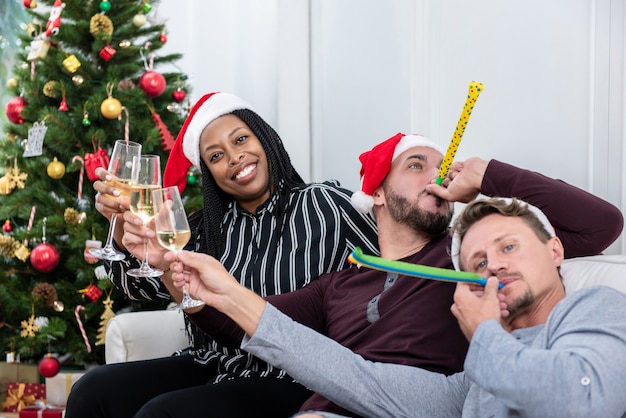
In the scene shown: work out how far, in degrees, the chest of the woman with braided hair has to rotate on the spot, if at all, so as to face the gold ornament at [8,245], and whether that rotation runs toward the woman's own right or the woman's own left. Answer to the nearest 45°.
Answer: approximately 90° to the woman's own right

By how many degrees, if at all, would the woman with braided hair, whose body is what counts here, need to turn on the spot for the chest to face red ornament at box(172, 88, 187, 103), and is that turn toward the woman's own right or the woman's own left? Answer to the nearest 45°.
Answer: approximately 135° to the woman's own right

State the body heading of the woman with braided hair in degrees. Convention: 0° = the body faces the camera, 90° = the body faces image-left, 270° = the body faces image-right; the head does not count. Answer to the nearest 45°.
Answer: approximately 45°

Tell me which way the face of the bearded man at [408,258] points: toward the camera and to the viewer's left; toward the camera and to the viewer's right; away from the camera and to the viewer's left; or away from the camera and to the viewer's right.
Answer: toward the camera and to the viewer's right

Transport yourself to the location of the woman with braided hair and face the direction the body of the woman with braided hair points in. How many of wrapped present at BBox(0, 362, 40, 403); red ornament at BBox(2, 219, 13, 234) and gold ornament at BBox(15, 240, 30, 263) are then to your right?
3

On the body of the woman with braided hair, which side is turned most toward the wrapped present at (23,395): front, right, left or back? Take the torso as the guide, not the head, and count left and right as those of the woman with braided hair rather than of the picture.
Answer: right

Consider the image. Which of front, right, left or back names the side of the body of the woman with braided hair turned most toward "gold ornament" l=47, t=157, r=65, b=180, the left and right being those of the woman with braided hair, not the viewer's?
right

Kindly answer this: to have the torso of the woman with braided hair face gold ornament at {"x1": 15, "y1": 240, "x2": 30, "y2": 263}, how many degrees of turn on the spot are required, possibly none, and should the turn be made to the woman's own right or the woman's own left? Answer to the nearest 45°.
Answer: approximately 90° to the woman's own right

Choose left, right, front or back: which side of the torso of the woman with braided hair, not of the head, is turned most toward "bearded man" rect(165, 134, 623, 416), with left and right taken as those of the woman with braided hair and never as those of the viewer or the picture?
left

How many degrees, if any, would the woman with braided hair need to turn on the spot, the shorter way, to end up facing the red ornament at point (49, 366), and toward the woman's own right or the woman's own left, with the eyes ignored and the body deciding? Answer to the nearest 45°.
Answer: approximately 90° to the woman's own right

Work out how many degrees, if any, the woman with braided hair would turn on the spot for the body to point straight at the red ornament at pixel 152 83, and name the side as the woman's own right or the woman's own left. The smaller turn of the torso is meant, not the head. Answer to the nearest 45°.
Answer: approximately 135° to the woman's own right

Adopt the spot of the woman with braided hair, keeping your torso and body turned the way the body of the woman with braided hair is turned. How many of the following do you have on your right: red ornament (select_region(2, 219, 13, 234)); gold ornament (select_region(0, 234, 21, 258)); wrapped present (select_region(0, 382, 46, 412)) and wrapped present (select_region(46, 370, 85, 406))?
4
